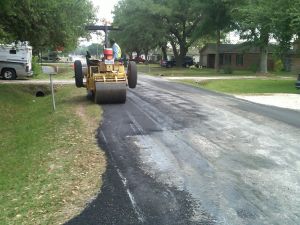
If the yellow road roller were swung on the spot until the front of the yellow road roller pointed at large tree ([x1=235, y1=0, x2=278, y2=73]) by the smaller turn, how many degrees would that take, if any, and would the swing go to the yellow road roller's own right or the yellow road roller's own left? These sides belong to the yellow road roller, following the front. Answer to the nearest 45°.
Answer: approximately 135° to the yellow road roller's own left

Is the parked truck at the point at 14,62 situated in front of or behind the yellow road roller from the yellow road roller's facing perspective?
behind

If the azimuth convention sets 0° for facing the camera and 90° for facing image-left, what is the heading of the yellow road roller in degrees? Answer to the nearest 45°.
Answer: approximately 0°
